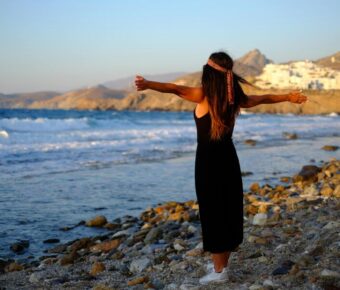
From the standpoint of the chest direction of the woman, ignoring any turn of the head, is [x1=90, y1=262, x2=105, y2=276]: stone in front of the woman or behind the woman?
in front

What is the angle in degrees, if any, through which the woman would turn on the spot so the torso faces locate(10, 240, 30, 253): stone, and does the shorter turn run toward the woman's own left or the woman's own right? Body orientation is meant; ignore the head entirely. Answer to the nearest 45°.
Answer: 0° — they already face it

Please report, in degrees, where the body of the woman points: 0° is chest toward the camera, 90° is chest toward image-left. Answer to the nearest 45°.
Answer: approximately 135°

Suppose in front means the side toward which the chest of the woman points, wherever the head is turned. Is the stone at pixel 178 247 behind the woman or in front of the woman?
in front
